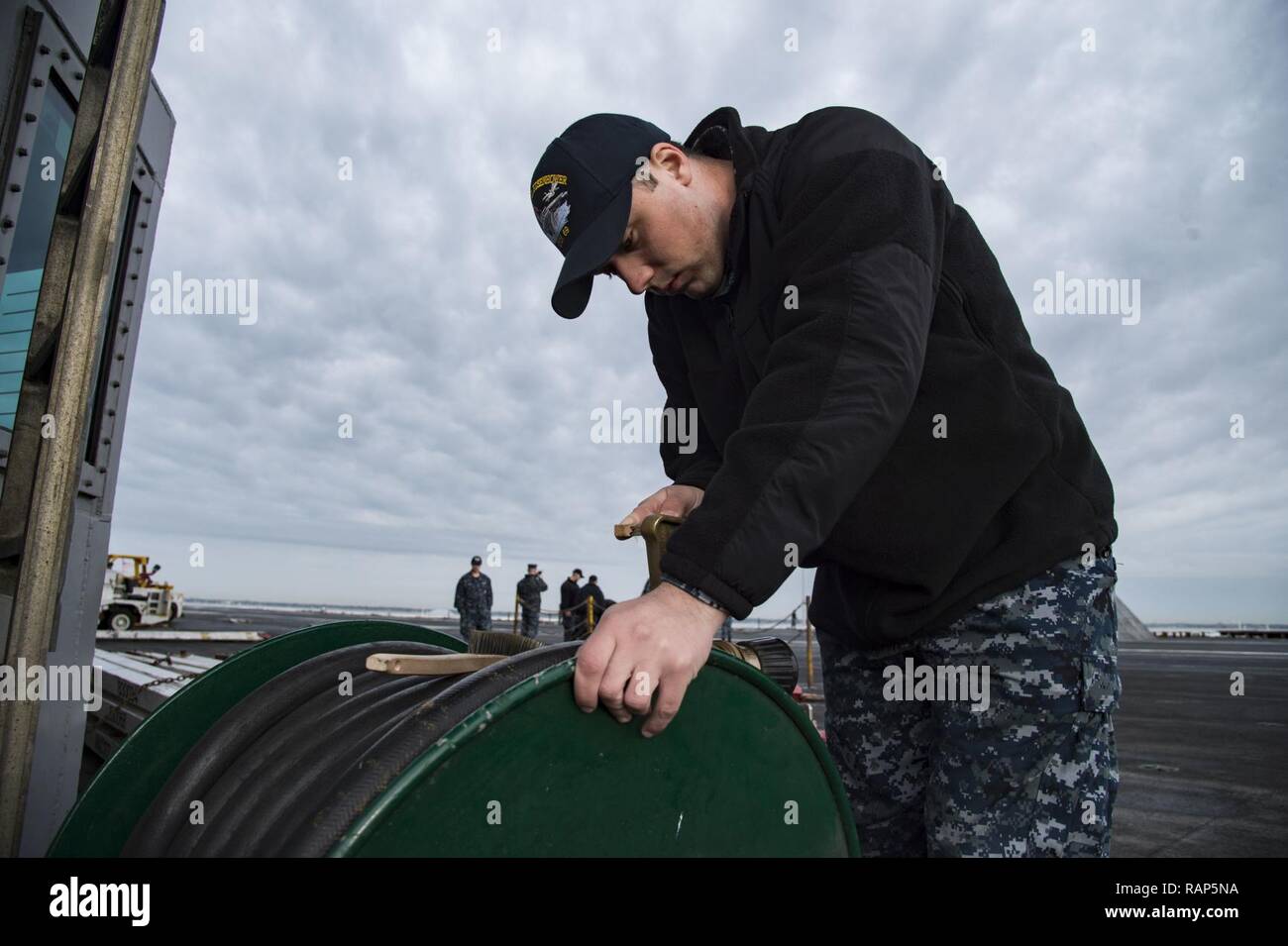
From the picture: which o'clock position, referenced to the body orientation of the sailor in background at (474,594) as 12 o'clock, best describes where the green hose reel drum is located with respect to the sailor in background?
The green hose reel drum is roughly at 12 o'clock from the sailor in background.

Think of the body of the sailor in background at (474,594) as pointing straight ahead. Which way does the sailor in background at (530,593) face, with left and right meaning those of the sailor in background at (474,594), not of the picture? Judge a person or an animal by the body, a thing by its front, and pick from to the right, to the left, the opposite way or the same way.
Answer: the same way

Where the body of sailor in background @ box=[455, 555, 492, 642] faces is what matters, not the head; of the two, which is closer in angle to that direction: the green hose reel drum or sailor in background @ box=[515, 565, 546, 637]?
the green hose reel drum

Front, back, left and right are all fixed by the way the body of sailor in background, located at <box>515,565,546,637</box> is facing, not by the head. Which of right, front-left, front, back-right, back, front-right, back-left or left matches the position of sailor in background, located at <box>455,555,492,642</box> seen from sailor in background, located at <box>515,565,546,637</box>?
front-right

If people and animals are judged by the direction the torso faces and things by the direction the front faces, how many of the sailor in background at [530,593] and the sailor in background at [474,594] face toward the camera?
2

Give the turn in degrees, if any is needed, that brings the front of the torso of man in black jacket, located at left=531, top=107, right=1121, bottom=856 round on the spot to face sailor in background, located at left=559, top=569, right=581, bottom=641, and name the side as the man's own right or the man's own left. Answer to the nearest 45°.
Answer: approximately 135° to the man's own right

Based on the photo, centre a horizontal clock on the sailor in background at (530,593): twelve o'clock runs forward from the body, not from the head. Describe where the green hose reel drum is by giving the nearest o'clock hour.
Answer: The green hose reel drum is roughly at 12 o'clock from the sailor in background.

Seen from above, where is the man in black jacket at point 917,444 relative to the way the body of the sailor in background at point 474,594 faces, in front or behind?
in front

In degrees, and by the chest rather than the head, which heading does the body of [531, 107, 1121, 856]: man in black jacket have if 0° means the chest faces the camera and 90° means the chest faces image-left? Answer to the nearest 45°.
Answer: approximately 45°

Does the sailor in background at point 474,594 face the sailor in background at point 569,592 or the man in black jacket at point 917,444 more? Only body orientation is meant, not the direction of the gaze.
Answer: the man in black jacket

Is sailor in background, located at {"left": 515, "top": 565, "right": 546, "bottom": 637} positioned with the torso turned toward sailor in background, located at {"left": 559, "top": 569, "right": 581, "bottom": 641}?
no

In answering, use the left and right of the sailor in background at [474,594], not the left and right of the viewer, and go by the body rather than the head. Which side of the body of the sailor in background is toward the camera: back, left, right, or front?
front

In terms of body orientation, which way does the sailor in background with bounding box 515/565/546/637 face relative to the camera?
toward the camera
